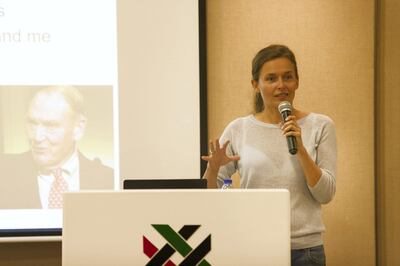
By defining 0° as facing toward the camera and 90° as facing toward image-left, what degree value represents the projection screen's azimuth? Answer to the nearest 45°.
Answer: approximately 0°

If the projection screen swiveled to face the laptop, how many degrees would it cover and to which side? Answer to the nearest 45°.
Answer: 0° — it already faces it

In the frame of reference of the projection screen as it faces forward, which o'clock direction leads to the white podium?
The white podium is roughly at 12 o'clock from the projection screen.

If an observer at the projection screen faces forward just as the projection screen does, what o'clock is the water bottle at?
The water bottle is roughly at 11 o'clock from the projection screen.
